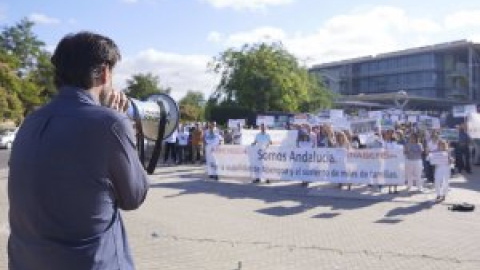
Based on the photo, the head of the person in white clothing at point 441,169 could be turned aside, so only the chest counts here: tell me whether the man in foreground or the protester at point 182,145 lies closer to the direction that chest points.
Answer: the man in foreground

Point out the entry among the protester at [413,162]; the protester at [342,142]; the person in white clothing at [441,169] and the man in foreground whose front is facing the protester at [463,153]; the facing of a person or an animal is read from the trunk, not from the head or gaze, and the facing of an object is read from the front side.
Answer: the man in foreground

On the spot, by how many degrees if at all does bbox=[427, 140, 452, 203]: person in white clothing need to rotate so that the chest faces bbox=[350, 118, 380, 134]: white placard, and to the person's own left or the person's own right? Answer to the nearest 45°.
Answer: approximately 135° to the person's own right

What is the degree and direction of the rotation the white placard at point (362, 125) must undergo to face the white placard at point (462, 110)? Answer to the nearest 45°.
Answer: approximately 90° to its left

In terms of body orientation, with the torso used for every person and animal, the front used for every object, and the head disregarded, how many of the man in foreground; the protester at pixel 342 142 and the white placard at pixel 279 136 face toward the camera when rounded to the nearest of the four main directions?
2

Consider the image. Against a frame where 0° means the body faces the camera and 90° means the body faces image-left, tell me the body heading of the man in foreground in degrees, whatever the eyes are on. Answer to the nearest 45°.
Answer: approximately 225°

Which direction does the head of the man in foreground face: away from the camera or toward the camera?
away from the camera

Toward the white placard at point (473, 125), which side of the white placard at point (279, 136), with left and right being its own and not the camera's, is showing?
left

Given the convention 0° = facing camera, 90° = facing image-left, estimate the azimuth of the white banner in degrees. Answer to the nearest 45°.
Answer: approximately 0°
